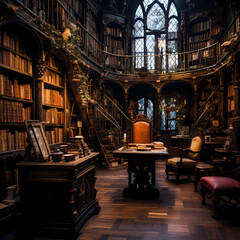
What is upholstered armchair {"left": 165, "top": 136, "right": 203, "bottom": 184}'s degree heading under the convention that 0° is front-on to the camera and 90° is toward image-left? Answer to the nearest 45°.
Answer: approximately 45°

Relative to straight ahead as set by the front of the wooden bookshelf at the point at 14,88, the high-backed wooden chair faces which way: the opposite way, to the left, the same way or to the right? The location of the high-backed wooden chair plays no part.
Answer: to the right

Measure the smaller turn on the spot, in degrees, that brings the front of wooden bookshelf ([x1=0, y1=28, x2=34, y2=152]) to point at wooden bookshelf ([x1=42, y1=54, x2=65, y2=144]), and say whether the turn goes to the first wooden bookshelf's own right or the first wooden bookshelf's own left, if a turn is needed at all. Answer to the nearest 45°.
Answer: approximately 90° to the first wooden bookshelf's own left

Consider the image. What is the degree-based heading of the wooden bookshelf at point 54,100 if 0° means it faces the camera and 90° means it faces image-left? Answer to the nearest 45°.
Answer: approximately 315°

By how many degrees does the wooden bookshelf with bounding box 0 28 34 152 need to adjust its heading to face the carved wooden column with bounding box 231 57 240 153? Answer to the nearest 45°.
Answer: approximately 45° to its left

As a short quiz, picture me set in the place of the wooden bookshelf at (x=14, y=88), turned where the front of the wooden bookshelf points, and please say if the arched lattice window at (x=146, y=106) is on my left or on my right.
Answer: on my left

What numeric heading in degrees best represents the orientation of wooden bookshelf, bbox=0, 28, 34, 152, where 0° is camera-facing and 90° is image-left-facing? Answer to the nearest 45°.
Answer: approximately 315°

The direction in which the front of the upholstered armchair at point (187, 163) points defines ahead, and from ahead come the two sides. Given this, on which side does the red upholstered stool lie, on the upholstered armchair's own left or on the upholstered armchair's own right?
on the upholstered armchair's own left

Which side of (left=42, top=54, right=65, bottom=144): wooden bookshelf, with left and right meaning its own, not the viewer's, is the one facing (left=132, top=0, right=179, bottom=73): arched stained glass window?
left

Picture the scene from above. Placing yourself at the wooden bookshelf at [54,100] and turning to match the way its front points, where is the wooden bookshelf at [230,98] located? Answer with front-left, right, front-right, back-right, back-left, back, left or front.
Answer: front-left
